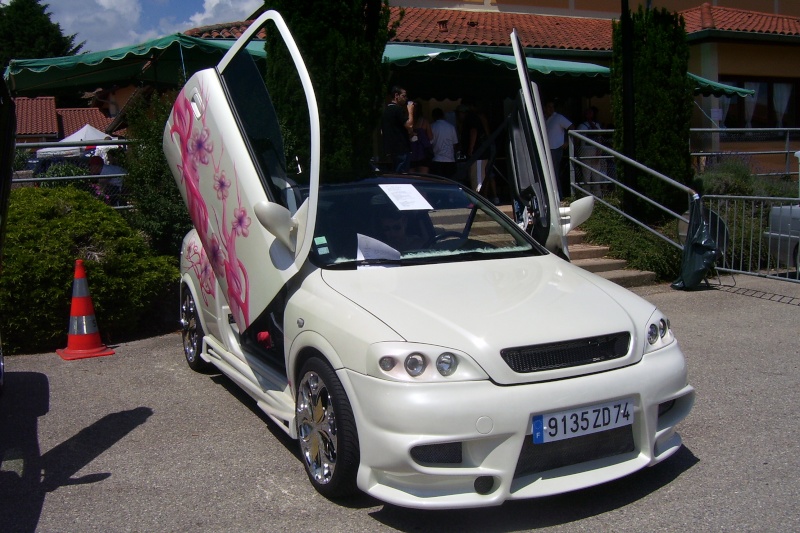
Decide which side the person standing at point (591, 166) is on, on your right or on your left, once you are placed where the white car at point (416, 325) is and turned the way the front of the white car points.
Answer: on your left

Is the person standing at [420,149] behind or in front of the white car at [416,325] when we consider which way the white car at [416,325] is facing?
behind

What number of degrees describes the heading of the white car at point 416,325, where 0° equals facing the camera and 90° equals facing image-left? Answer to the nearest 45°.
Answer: approximately 315°

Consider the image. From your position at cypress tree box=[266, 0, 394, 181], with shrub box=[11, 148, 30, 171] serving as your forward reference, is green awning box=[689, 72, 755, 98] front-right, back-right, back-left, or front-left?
back-right

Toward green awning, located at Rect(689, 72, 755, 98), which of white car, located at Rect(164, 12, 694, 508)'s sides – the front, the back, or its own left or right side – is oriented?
left

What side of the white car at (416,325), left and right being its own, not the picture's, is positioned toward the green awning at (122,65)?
back

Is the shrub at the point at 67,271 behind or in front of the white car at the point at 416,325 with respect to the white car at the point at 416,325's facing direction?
behind

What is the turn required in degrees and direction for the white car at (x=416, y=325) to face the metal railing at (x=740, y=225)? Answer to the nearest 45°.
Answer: approximately 90° to its left

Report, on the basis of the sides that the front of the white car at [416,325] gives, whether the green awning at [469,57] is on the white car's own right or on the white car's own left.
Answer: on the white car's own left

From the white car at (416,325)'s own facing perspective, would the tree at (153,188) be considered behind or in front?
behind

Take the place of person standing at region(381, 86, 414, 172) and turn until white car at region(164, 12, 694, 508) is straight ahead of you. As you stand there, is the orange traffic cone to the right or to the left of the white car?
right
